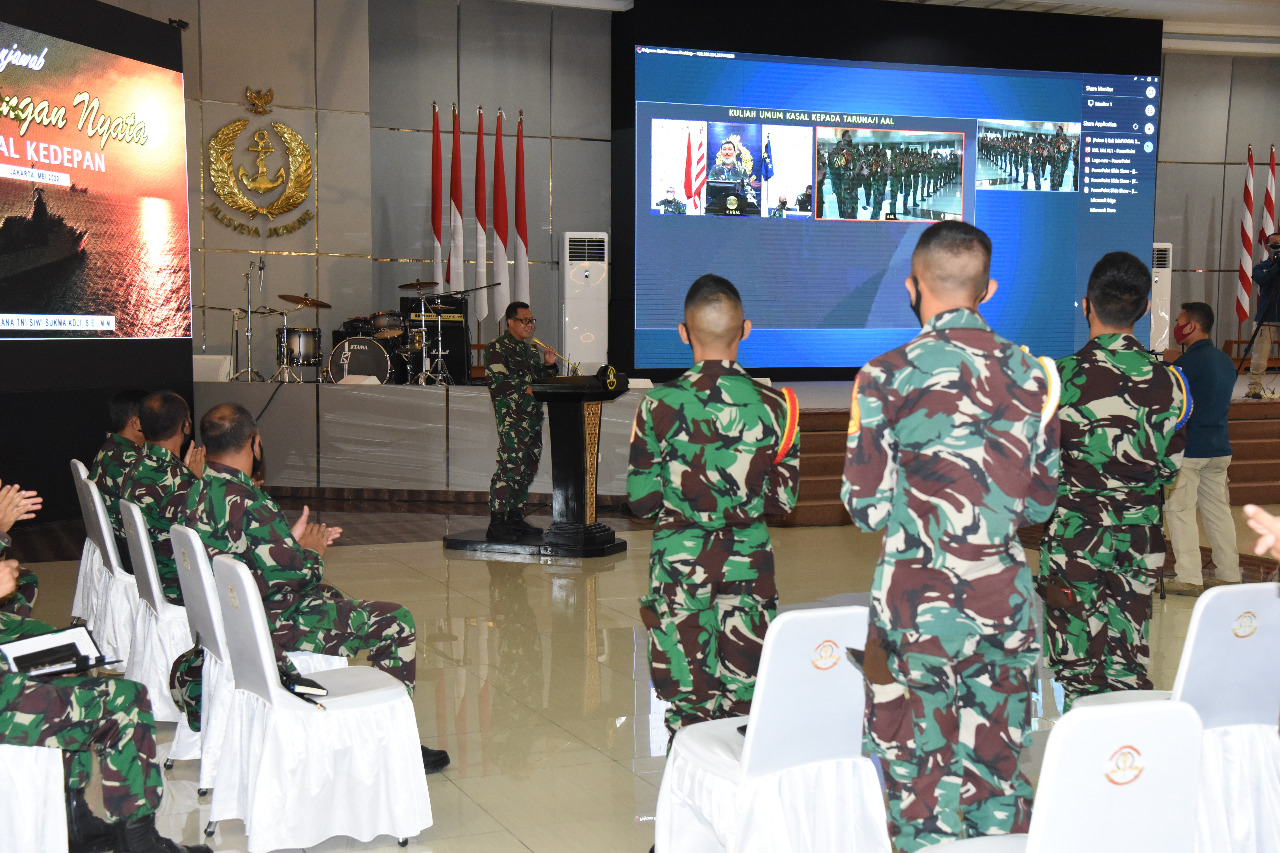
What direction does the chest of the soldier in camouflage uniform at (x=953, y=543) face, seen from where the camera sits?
away from the camera

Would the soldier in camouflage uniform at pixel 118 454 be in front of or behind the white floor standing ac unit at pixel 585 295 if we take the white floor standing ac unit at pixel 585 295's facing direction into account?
in front

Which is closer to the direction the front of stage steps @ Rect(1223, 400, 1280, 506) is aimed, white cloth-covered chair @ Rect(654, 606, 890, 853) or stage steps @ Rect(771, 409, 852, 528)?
the white cloth-covered chair

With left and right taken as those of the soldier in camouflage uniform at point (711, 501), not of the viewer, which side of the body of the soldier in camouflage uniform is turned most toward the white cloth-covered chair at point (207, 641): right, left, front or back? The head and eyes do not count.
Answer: left

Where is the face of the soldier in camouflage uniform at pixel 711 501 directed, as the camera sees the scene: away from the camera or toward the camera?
away from the camera

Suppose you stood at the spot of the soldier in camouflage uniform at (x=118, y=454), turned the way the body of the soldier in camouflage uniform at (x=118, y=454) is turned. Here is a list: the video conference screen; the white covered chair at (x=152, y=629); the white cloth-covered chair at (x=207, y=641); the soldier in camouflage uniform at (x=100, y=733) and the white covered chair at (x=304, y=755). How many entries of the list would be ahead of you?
1

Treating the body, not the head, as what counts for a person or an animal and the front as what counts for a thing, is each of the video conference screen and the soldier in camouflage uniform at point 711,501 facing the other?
yes

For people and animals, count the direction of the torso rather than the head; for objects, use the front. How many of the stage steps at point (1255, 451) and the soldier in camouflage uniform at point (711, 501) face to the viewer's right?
0

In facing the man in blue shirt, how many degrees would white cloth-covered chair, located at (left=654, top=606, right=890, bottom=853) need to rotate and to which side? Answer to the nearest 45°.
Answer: approximately 90° to its right

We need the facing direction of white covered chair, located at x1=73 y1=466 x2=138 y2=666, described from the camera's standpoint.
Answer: facing away from the viewer and to the right of the viewer

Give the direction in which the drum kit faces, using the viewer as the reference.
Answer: facing the viewer

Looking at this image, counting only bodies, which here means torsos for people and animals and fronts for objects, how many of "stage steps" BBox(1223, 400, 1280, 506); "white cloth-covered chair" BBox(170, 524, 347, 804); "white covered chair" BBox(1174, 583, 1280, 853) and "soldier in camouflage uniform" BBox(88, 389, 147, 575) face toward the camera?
1

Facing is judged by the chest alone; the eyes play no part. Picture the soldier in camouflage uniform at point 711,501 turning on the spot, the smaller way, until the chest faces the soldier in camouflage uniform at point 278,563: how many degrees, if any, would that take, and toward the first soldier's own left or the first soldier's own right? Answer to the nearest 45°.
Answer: approximately 90° to the first soldier's own left

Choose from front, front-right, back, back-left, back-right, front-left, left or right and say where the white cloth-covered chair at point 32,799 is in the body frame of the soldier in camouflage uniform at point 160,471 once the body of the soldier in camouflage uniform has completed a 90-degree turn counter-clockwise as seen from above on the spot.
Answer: back-left

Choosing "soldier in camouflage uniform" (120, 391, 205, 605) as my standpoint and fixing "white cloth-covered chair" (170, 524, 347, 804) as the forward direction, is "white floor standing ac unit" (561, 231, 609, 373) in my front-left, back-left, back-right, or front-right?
back-left

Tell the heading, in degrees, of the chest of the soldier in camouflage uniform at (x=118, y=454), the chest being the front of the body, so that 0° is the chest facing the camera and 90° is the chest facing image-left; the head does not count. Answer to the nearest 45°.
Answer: approximately 225°

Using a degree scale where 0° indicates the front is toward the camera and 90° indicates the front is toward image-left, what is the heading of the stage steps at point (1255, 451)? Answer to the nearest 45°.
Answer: approximately 0°

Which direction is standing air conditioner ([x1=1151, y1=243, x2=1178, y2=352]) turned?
toward the camera
